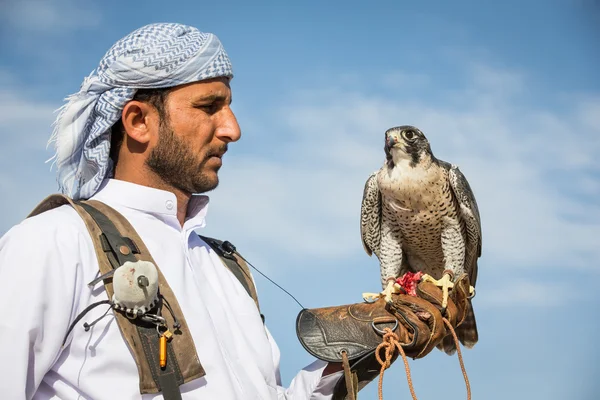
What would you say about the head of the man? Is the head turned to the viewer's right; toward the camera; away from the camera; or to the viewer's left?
to the viewer's right

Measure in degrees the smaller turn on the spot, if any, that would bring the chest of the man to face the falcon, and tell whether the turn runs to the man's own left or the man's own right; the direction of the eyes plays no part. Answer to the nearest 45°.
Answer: approximately 90° to the man's own left

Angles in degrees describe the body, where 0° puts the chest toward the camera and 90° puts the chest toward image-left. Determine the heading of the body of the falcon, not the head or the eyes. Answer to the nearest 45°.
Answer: approximately 45°
